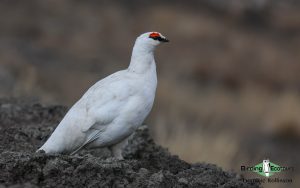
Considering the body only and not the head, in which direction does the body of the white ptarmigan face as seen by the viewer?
to the viewer's right
